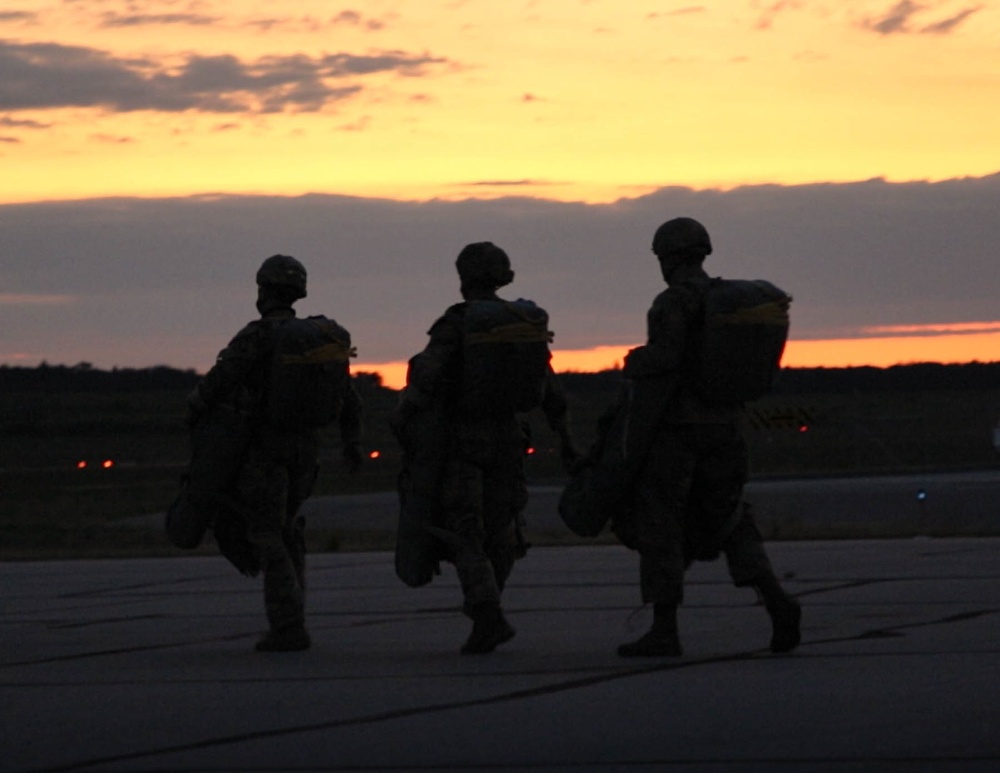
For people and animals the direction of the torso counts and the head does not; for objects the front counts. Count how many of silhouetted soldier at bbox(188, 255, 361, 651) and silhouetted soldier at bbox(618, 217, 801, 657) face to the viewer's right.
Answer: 0

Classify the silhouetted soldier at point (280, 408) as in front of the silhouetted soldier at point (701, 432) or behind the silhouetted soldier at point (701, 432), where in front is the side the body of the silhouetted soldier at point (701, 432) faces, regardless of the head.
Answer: in front

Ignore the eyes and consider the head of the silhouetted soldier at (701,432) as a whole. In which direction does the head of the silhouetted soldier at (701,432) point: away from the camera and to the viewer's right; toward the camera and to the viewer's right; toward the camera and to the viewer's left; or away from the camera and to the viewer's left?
away from the camera and to the viewer's left

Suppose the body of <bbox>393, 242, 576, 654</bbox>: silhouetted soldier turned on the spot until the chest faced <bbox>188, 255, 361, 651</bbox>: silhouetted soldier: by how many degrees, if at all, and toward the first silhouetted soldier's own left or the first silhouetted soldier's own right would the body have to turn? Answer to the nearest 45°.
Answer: approximately 45° to the first silhouetted soldier's own left

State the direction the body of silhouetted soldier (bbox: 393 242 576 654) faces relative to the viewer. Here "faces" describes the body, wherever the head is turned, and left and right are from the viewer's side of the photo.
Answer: facing away from the viewer and to the left of the viewer
